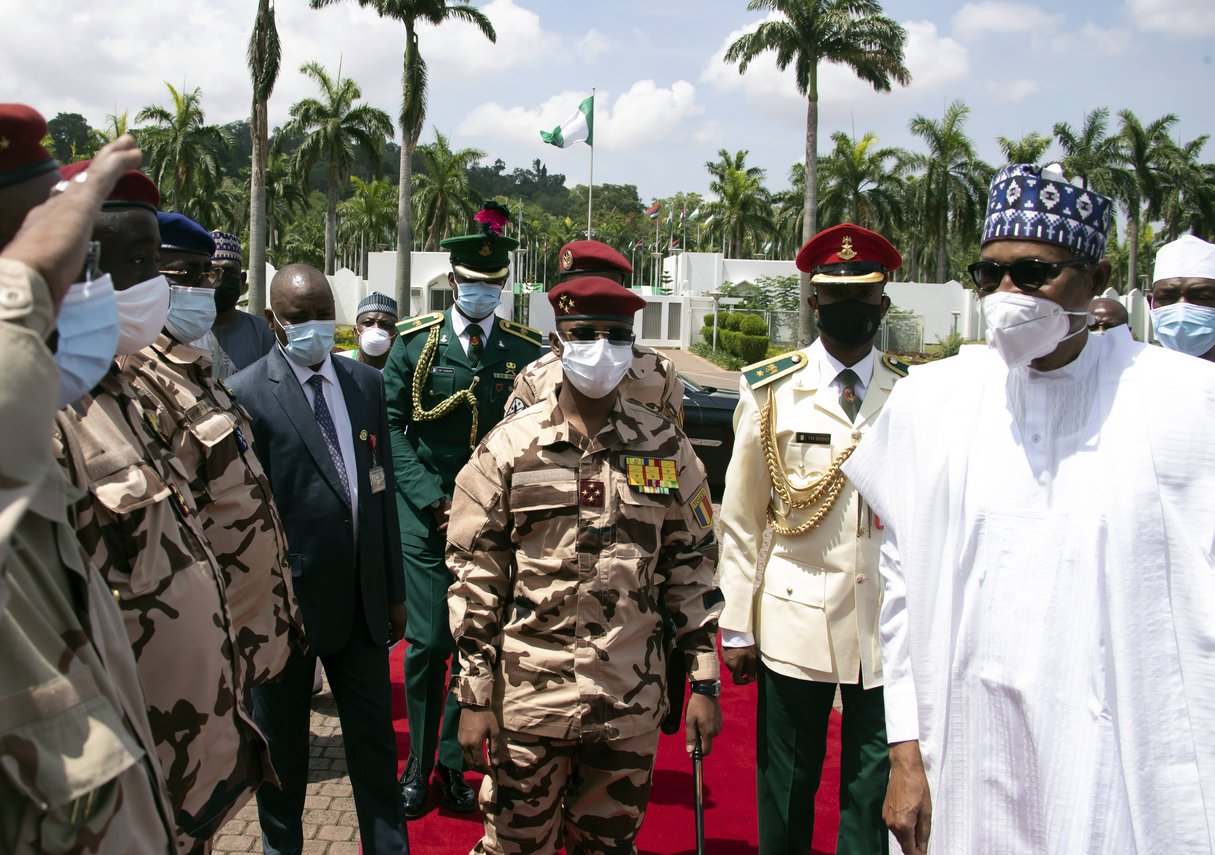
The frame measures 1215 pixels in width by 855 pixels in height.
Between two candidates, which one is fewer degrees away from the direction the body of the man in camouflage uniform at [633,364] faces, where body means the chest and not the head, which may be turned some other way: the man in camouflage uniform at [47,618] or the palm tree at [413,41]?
the man in camouflage uniform

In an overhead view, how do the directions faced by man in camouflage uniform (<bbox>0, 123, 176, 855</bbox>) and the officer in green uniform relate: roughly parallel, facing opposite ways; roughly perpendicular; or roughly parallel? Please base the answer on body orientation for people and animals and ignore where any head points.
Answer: roughly perpendicular

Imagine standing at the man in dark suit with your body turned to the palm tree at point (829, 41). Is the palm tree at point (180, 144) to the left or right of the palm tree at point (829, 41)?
left

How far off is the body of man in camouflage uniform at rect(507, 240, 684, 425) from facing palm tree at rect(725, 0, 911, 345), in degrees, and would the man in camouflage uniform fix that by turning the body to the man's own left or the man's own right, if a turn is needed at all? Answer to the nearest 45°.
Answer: approximately 180°

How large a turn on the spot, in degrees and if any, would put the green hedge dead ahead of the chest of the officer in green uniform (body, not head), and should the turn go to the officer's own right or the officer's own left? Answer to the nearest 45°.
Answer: approximately 180°

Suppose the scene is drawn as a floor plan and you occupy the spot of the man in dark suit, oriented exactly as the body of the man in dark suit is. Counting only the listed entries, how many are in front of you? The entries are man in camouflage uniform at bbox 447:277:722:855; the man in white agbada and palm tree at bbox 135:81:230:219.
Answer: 2

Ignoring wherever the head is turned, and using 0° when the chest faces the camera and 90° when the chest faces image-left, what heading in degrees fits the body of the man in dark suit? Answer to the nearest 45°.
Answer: approximately 315°
